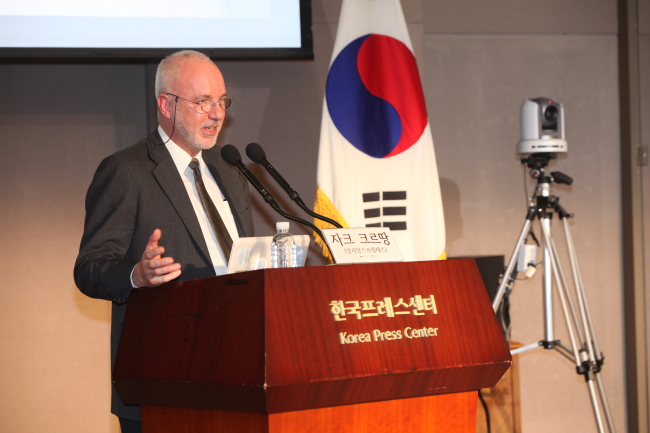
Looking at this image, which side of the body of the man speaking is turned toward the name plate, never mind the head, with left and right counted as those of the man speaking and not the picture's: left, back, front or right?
front

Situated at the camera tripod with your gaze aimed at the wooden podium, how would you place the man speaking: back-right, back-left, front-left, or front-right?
front-right

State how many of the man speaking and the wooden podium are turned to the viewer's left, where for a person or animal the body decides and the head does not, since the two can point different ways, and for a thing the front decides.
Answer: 0

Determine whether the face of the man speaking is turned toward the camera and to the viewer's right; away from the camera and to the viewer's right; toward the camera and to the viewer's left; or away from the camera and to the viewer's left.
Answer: toward the camera and to the viewer's right

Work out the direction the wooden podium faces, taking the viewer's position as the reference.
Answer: facing the viewer and to the right of the viewer

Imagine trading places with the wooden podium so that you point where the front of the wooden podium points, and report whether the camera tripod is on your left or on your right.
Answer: on your left

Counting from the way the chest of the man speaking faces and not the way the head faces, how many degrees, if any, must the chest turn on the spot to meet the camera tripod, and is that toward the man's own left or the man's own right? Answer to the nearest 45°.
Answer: approximately 90° to the man's own left

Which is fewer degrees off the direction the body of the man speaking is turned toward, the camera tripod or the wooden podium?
the wooden podium

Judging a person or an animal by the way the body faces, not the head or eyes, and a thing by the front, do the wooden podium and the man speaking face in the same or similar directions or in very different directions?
same or similar directions

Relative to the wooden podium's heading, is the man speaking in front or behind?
behind
